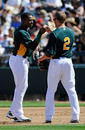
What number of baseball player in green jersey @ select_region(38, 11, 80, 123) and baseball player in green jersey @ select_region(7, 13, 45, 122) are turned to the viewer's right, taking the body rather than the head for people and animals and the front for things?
1

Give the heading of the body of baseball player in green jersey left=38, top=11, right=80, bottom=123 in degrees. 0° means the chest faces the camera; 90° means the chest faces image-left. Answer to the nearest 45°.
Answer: approximately 135°

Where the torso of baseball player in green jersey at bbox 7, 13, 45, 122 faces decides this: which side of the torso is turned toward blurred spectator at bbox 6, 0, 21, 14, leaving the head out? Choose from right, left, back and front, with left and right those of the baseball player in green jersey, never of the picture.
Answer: left

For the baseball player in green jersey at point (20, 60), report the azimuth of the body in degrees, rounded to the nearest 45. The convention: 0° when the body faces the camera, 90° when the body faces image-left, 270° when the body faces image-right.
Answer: approximately 270°

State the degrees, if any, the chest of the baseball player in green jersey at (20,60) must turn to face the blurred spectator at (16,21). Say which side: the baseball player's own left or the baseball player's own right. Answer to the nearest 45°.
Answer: approximately 90° to the baseball player's own left

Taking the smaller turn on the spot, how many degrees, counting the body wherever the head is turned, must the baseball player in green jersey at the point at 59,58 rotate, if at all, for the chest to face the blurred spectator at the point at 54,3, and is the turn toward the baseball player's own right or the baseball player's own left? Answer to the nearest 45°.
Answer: approximately 45° to the baseball player's own right

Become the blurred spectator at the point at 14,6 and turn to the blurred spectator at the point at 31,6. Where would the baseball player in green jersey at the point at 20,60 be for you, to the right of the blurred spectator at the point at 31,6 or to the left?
right
